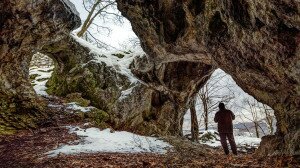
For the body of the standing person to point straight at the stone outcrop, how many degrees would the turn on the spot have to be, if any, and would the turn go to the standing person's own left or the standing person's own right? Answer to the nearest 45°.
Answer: approximately 45° to the standing person's own left

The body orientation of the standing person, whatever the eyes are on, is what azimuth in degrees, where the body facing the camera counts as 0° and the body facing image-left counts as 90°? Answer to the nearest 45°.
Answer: approximately 180°
